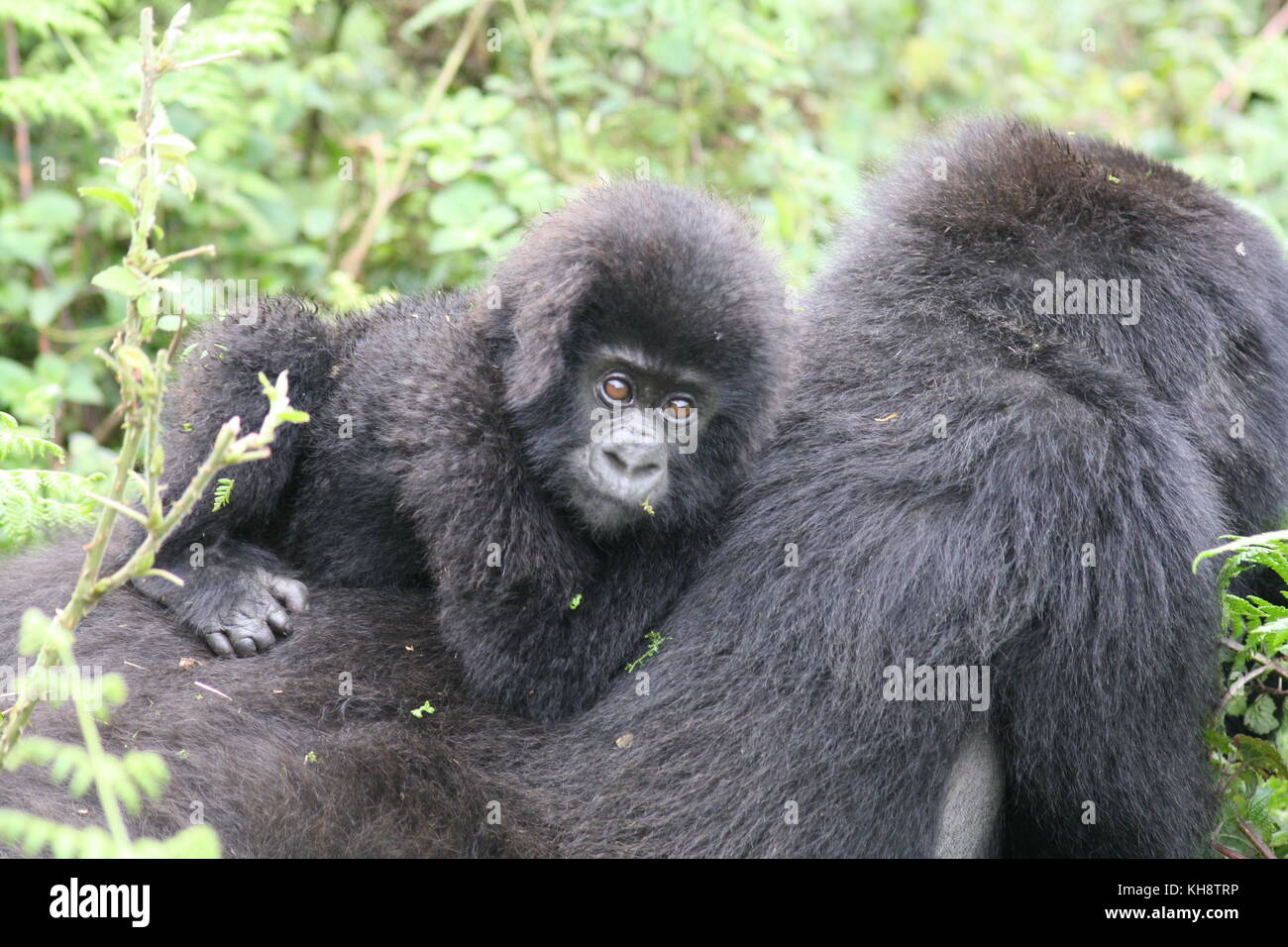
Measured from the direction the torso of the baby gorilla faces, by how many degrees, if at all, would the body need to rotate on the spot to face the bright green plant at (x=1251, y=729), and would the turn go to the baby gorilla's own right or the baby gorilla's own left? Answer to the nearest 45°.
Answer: approximately 45° to the baby gorilla's own left

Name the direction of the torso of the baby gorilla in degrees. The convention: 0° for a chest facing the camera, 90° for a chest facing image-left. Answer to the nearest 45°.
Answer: approximately 315°
